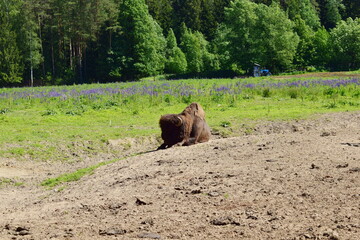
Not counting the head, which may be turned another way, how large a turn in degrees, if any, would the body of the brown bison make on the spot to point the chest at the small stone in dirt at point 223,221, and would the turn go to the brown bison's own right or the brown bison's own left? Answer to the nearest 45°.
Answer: approximately 45° to the brown bison's own left

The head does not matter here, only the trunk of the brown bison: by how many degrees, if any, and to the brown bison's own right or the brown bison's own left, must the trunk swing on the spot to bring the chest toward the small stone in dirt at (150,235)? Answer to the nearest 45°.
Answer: approximately 45° to the brown bison's own left

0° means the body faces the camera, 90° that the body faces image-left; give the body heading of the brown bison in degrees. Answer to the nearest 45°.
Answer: approximately 45°

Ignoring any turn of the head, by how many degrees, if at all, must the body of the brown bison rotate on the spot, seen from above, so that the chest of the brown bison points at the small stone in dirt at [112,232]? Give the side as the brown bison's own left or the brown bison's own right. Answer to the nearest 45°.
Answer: approximately 45° to the brown bison's own left
